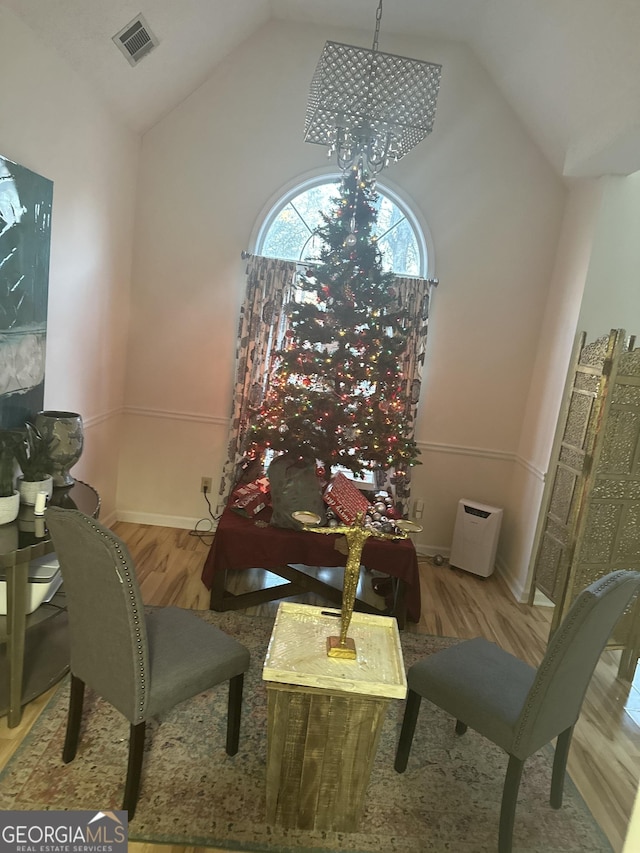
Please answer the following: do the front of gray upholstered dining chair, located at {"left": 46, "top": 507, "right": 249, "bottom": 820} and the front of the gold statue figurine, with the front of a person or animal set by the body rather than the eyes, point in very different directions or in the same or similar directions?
very different directions

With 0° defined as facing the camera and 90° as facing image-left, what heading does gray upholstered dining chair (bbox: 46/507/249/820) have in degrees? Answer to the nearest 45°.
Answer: approximately 225°

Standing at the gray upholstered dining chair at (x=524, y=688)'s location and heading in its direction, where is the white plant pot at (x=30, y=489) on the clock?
The white plant pot is roughly at 10 o'clock from the gray upholstered dining chair.

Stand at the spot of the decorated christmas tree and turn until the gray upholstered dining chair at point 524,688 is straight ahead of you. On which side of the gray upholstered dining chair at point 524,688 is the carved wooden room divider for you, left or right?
left

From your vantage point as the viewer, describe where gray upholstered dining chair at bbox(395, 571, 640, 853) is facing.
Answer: facing away from the viewer and to the left of the viewer

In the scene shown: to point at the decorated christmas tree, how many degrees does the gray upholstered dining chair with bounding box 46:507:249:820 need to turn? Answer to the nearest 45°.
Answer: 0° — it already faces it

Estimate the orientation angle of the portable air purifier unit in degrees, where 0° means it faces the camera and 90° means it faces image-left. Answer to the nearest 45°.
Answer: approximately 0°
